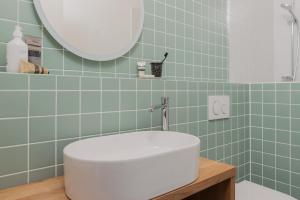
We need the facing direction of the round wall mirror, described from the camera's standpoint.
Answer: facing the viewer and to the right of the viewer
